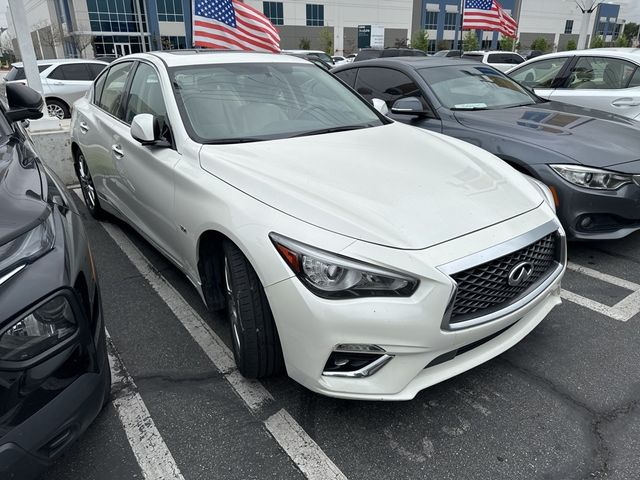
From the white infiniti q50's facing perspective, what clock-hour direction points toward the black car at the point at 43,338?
The black car is roughly at 3 o'clock from the white infiniti q50.

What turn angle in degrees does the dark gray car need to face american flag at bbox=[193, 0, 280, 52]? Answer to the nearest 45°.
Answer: approximately 180°

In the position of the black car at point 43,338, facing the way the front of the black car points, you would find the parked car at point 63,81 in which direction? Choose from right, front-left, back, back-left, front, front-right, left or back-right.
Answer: back

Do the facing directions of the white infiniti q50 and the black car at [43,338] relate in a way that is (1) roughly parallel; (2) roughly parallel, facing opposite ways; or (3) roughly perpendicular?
roughly parallel

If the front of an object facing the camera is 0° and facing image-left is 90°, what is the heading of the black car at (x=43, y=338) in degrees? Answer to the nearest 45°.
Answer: approximately 0°

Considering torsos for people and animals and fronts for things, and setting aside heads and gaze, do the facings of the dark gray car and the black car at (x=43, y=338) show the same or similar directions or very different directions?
same or similar directions

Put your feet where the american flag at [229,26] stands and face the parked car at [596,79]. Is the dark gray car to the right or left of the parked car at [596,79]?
right

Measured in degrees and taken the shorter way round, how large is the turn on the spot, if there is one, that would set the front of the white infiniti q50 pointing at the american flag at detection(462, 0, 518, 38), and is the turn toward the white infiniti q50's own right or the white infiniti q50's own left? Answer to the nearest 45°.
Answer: approximately 135° to the white infiniti q50's own left

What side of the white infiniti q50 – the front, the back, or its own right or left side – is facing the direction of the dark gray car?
left

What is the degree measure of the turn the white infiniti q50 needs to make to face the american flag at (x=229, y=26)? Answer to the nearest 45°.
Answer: approximately 135° to its left

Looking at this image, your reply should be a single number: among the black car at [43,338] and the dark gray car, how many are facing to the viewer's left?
0

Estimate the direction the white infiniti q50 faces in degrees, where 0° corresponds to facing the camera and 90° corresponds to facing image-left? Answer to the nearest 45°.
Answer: approximately 315°

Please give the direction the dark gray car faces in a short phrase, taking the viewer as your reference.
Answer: facing the viewer and to the right of the viewer

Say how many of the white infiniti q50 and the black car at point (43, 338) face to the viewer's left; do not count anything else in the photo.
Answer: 0

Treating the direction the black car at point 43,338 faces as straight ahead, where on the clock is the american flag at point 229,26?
The american flag is roughly at 7 o'clock from the black car.
